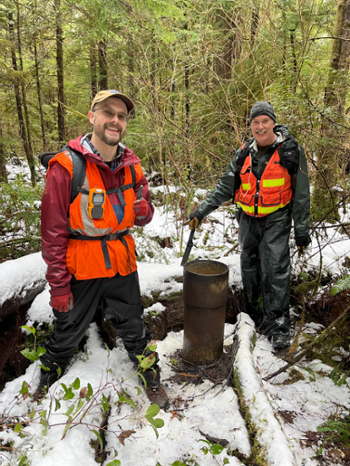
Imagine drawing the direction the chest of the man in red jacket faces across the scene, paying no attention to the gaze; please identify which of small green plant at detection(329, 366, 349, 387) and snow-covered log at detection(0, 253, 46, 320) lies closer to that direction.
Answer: the small green plant

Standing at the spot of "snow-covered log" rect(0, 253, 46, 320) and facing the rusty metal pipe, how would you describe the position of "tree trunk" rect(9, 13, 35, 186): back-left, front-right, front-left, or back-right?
back-left

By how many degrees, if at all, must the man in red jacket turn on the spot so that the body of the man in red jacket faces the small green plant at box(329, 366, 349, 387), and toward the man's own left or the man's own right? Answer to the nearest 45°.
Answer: approximately 45° to the man's own left

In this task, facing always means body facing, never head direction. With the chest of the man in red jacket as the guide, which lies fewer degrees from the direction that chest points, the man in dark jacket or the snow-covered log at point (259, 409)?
the snow-covered log

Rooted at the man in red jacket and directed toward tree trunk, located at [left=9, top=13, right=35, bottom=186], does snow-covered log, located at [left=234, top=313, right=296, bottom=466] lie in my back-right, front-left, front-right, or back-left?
back-right

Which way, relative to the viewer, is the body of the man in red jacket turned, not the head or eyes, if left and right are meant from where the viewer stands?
facing the viewer and to the right of the viewer
